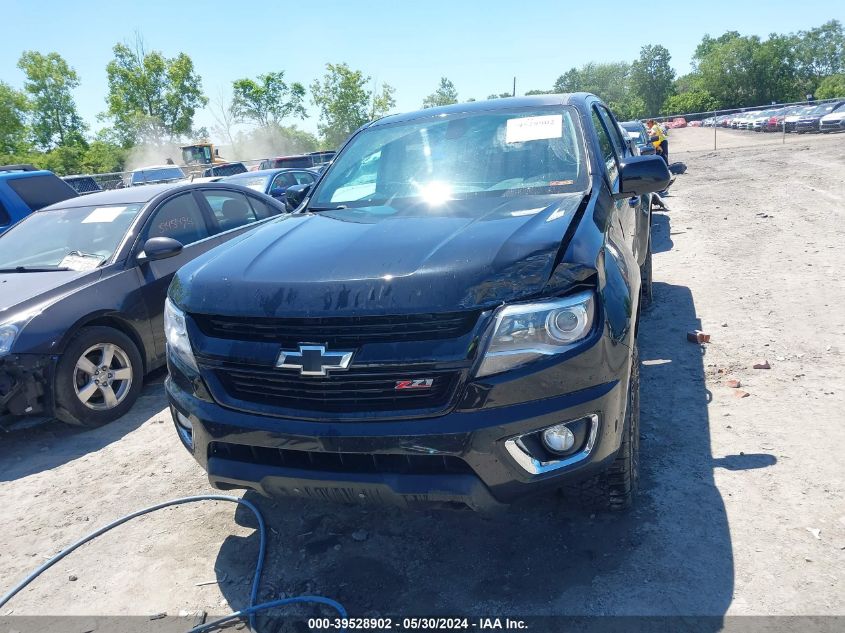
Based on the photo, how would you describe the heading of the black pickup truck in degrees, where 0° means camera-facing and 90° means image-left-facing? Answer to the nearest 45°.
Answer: approximately 45°

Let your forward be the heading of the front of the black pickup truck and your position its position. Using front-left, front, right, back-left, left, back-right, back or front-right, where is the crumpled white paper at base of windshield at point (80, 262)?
right
